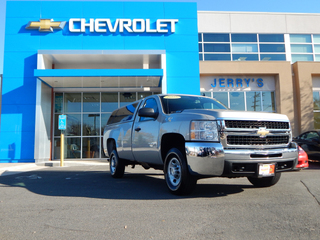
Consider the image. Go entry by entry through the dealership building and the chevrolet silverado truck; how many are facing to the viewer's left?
0

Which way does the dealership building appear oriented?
toward the camera

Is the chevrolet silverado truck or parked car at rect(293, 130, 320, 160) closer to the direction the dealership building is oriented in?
the chevrolet silverado truck

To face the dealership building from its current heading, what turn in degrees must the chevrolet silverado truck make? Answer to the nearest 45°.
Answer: approximately 180°

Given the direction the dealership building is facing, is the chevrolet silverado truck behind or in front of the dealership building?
in front

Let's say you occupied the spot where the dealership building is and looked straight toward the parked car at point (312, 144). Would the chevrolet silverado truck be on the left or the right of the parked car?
right

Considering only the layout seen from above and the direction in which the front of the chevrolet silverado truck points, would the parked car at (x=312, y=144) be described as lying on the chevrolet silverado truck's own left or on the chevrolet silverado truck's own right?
on the chevrolet silverado truck's own left

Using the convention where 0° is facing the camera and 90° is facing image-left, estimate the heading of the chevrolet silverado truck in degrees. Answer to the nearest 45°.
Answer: approximately 315°
